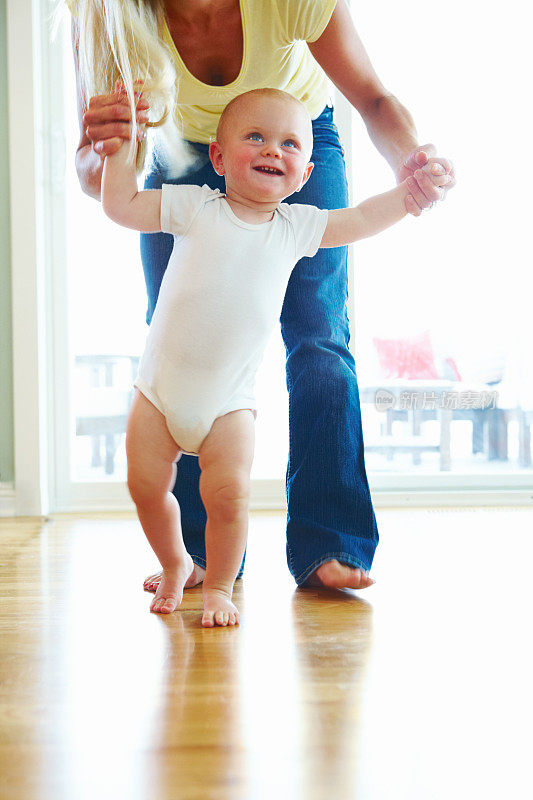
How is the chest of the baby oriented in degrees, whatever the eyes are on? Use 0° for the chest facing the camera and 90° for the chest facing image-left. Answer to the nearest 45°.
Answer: approximately 0°
